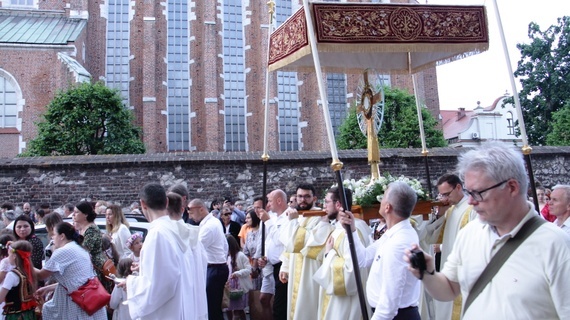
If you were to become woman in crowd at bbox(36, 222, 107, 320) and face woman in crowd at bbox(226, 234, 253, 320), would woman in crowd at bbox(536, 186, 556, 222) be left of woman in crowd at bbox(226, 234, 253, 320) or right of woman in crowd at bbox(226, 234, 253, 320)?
right

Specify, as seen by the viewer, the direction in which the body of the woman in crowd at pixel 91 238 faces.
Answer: to the viewer's left

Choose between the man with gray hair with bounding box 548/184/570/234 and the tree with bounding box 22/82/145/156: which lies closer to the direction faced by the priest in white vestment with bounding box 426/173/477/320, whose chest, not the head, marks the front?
the tree

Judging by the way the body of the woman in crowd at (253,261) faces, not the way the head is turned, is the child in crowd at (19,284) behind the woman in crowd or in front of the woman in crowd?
in front

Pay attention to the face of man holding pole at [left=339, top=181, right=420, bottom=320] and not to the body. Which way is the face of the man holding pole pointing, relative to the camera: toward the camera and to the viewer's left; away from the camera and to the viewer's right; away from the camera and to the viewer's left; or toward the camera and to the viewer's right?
away from the camera and to the viewer's left
